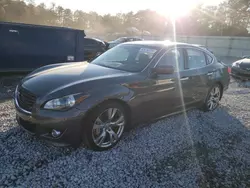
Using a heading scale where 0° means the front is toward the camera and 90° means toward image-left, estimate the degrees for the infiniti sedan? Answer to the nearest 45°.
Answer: approximately 45°
